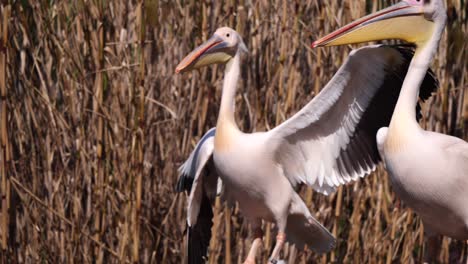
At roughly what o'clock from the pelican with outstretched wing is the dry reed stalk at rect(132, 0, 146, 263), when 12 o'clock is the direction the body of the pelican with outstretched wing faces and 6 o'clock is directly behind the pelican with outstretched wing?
The dry reed stalk is roughly at 1 o'clock from the pelican with outstretched wing.

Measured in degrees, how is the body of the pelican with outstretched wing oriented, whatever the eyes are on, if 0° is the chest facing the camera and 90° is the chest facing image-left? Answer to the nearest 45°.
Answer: approximately 45°

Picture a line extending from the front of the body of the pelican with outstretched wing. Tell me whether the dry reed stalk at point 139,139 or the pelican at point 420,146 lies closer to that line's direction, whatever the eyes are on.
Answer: the dry reed stalk

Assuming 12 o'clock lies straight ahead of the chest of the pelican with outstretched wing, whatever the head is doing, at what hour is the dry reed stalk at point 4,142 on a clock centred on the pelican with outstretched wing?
The dry reed stalk is roughly at 1 o'clock from the pelican with outstretched wing.

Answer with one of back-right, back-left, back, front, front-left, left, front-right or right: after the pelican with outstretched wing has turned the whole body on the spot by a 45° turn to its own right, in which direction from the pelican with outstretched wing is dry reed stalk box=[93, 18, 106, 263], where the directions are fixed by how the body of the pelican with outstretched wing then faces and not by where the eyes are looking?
front
